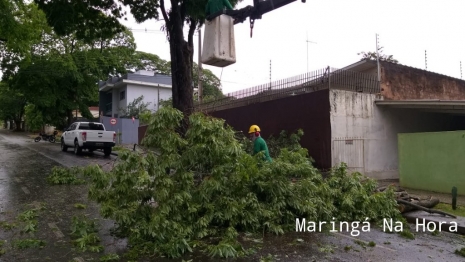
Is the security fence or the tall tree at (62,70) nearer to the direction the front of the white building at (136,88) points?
the tall tree

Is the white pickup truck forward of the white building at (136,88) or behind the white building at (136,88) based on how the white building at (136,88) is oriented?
forward

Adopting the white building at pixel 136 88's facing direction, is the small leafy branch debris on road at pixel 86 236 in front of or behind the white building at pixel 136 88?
in front

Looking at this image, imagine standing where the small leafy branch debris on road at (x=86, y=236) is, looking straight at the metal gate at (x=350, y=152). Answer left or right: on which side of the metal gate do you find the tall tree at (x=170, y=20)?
left

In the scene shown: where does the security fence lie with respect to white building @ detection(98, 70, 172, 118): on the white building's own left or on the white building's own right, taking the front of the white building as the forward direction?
on the white building's own left

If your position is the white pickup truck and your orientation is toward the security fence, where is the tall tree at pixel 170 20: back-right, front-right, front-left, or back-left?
front-right

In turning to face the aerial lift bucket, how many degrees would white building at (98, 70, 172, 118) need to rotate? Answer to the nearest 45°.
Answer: approximately 45° to its left

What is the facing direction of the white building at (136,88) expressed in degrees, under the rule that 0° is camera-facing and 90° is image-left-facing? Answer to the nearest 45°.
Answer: approximately 45°
